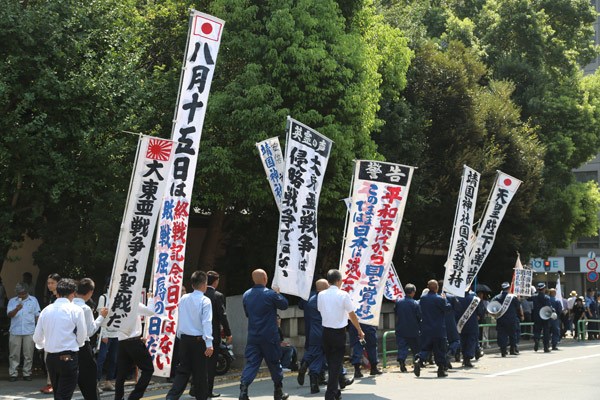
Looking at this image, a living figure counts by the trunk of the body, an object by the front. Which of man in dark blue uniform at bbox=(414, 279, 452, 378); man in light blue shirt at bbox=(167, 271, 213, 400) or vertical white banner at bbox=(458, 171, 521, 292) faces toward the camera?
the vertical white banner

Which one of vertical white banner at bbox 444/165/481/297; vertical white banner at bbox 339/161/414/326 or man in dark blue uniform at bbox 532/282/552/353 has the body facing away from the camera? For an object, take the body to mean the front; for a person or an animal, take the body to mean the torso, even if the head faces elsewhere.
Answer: the man in dark blue uniform

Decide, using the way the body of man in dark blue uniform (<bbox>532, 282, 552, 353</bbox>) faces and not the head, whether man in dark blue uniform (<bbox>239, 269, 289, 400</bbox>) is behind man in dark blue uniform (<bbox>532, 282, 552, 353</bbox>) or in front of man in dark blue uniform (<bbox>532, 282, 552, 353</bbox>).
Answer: behind

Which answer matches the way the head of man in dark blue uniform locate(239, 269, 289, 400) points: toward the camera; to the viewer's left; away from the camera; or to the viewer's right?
away from the camera

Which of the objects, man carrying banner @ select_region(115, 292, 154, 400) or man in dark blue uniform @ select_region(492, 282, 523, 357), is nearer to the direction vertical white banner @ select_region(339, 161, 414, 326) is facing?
the man carrying banner

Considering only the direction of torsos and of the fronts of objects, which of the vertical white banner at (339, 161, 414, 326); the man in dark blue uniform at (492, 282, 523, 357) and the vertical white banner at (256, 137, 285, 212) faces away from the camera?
the man in dark blue uniform

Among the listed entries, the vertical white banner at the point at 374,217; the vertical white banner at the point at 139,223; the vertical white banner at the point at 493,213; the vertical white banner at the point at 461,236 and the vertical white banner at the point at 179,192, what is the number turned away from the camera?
0

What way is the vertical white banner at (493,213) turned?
toward the camera

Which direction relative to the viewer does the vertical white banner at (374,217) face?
toward the camera

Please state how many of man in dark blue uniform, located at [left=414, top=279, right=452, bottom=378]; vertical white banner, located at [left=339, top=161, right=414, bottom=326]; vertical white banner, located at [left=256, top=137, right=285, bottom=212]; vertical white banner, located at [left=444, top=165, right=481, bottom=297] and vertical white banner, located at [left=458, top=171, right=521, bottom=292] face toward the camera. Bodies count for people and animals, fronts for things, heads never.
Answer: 4

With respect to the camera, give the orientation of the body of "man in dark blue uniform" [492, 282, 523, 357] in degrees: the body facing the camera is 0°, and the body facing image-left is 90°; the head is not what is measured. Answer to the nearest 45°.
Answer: approximately 180°

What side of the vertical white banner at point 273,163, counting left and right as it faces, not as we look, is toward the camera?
front
